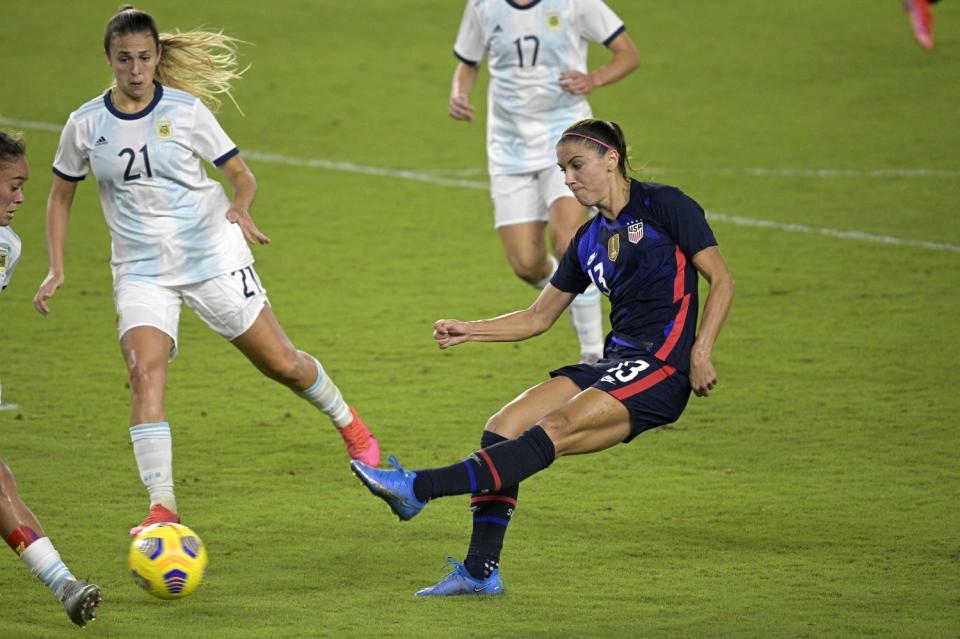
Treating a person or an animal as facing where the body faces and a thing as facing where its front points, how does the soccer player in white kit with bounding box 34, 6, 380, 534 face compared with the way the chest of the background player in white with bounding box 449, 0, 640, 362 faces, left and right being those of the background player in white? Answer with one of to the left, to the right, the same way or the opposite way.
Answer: the same way

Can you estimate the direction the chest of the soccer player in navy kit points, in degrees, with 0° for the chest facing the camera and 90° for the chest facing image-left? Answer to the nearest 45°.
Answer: approximately 45°

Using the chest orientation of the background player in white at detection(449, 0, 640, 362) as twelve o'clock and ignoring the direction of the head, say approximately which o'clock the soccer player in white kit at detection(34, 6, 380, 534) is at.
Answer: The soccer player in white kit is roughly at 1 o'clock from the background player in white.

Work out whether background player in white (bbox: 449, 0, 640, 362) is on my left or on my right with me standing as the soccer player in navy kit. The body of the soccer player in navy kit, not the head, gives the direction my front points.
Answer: on my right

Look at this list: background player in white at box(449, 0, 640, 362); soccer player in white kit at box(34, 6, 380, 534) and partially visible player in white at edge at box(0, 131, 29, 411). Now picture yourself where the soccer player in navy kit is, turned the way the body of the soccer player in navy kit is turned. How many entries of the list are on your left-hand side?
0

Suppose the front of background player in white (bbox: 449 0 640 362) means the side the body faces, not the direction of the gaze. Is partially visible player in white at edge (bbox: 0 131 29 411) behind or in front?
in front

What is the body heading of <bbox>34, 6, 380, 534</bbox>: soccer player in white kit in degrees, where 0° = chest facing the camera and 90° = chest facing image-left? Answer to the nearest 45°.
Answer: approximately 0°

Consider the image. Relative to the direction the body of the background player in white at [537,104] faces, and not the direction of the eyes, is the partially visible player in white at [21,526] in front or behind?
in front

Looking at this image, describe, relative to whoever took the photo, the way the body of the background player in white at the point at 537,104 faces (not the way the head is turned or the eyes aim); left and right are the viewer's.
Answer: facing the viewer

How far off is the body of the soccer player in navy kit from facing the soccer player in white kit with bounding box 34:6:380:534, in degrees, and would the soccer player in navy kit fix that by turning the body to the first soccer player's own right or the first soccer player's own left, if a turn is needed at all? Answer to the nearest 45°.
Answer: approximately 45° to the first soccer player's own right

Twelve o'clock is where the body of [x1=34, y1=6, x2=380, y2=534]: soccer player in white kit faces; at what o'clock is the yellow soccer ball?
The yellow soccer ball is roughly at 12 o'clock from the soccer player in white kit.

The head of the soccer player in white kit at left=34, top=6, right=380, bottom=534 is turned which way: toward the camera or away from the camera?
toward the camera

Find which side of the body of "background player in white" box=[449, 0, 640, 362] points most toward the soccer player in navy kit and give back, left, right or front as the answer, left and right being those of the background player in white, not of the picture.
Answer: front

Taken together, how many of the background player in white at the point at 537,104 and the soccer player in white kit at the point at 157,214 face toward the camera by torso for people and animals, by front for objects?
2

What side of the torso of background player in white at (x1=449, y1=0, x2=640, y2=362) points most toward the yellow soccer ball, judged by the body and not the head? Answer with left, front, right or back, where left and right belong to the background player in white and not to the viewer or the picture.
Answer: front

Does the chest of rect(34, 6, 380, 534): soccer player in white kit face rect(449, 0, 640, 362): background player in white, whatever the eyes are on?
no
